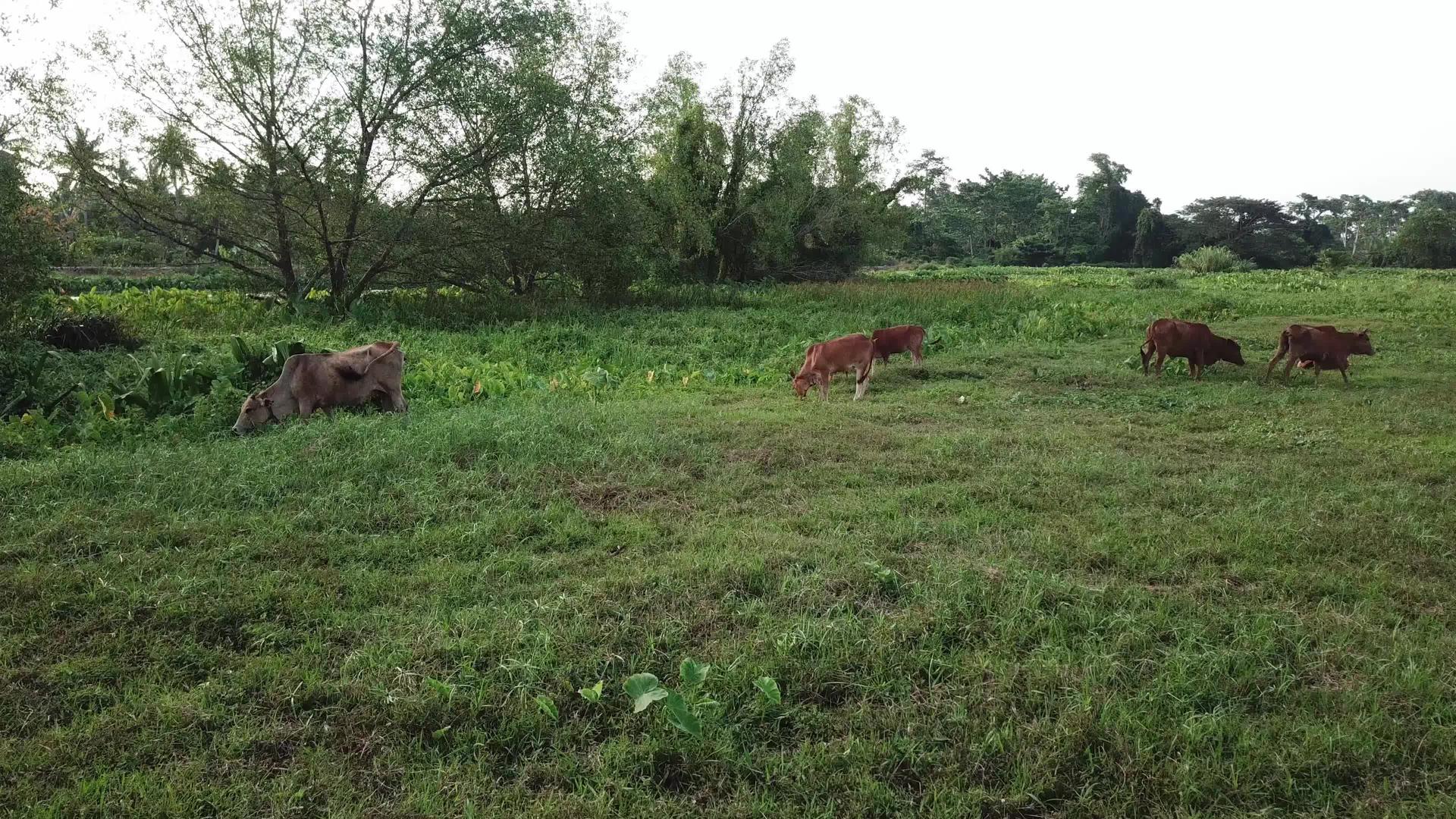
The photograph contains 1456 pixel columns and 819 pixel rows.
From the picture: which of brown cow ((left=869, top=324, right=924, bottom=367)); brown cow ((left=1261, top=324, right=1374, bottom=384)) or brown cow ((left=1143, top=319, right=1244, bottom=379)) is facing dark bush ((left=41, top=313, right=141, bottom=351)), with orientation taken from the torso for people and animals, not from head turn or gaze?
the brown cow ((left=869, top=324, right=924, bottom=367))

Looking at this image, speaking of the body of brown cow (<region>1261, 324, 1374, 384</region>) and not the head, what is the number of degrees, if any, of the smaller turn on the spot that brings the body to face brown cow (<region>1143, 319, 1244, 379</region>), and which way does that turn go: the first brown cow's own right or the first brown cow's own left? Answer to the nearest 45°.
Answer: approximately 180°

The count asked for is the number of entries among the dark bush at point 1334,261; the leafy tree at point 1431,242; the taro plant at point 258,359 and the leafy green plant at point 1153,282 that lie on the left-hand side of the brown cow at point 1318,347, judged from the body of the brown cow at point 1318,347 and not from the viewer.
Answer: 3

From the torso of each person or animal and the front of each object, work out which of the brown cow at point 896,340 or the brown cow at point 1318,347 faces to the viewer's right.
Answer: the brown cow at point 1318,347

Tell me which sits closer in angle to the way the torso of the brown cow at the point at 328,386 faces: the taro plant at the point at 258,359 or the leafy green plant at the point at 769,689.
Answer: the taro plant

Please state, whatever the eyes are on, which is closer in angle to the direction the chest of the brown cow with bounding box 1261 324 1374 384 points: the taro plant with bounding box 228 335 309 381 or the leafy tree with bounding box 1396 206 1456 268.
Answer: the leafy tree

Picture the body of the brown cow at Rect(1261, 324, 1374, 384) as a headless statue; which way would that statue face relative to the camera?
to the viewer's right

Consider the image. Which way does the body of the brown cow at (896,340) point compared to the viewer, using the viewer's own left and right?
facing to the left of the viewer

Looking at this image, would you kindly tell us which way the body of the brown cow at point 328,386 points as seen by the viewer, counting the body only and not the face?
to the viewer's left

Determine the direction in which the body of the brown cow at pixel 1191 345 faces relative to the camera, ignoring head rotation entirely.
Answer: to the viewer's right

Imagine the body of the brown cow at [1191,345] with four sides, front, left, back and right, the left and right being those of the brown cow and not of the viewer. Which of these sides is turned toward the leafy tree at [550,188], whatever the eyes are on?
back

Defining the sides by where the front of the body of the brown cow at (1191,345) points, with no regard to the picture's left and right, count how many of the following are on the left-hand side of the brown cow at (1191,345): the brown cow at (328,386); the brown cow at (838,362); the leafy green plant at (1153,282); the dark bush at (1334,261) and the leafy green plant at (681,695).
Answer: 2
